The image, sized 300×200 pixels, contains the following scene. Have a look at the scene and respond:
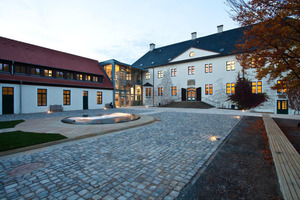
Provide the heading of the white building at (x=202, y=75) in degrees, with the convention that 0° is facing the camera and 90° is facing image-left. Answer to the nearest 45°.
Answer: approximately 45°

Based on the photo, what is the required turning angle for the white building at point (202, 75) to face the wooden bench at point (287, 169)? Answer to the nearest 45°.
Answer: approximately 45° to its left

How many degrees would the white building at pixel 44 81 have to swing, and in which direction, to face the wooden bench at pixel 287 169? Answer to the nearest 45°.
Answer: approximately 45° to its right

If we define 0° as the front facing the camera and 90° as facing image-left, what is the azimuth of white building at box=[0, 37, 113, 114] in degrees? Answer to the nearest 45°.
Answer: approximately 315°
